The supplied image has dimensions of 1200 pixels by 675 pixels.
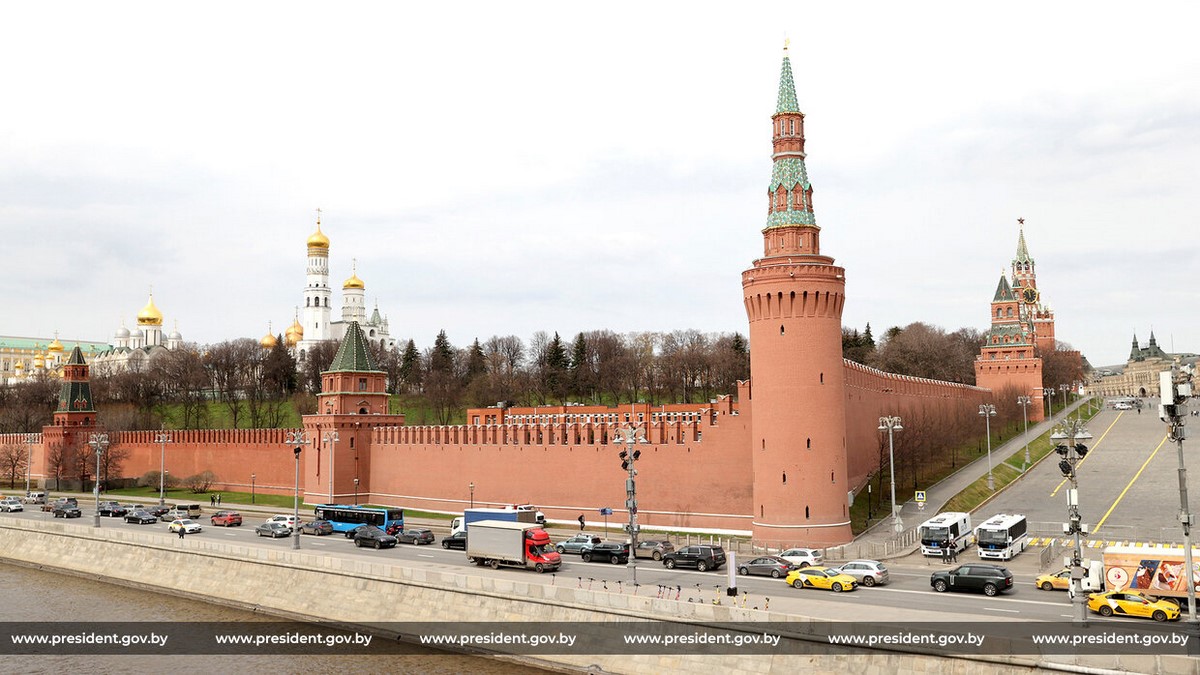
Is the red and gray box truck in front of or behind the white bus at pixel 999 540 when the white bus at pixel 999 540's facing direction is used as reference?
in front

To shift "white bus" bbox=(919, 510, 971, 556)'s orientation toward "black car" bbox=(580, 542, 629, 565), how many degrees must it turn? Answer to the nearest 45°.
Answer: approximately 45° to its right

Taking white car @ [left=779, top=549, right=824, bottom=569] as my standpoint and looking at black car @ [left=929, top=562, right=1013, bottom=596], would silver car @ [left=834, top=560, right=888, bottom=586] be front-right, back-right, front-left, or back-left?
front-right

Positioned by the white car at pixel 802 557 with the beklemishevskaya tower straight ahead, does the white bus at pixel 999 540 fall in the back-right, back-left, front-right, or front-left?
front-right

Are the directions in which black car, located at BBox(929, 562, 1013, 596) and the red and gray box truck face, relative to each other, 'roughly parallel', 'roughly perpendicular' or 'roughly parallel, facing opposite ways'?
roughly parallel, facing opposite ways

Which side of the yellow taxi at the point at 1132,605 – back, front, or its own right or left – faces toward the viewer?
right

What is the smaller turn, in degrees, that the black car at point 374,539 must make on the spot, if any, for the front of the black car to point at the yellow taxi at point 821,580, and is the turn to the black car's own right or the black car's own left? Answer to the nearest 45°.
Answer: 0° — it already faces it
